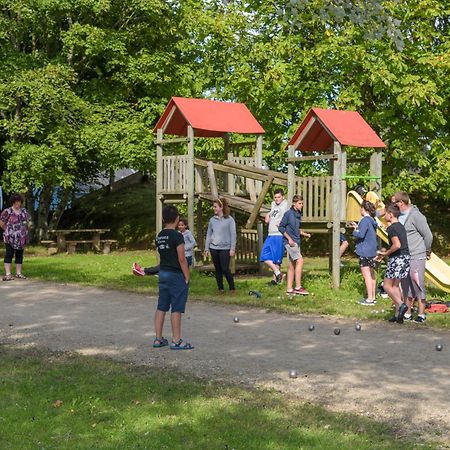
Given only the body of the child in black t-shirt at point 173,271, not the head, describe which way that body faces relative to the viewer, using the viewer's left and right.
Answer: facing away from the viewer and to the right of the viewer

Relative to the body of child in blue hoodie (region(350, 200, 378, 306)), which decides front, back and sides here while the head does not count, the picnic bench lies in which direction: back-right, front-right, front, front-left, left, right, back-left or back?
front-right

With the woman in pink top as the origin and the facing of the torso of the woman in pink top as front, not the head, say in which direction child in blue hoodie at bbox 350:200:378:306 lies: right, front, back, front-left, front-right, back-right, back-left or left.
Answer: front-left

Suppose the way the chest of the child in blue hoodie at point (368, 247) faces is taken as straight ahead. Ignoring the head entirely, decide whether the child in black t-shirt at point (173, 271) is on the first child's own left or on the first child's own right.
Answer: on the first child's own left

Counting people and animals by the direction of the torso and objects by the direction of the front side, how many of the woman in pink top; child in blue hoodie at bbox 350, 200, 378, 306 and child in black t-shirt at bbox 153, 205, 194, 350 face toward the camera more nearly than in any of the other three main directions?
1

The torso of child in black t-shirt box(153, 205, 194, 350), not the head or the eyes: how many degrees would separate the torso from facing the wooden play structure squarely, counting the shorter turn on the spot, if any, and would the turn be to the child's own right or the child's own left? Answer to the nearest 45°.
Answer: approximately 45° to the child's own left

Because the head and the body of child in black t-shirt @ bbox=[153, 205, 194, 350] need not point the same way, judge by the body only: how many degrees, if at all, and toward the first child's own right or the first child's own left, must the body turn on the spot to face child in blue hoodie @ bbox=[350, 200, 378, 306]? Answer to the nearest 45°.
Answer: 0° — they already face them

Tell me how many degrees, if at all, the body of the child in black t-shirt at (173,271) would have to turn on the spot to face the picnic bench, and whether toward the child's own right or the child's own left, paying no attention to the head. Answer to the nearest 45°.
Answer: approximately 45° to the child's own left

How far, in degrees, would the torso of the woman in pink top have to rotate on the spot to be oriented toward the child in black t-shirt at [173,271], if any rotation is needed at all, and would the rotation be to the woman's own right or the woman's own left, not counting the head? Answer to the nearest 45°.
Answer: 0° — they already face them

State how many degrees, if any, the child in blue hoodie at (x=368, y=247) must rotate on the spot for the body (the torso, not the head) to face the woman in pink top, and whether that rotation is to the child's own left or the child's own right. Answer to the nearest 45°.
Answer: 0° — they already face them

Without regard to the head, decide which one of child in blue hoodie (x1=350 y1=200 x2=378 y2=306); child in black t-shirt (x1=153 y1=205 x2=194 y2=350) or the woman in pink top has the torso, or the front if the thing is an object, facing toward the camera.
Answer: the woman in pink top

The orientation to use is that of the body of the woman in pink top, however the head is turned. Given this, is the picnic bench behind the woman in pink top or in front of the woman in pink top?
behind

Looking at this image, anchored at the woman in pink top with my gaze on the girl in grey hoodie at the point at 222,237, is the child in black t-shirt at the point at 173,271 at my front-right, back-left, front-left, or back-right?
front-right

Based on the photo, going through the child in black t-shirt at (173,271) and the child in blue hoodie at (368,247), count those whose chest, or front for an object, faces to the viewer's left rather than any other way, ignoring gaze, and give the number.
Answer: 1

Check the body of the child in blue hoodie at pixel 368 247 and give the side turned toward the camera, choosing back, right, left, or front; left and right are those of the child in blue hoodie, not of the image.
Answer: left

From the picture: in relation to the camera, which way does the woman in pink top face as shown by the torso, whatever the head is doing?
toward the camera
